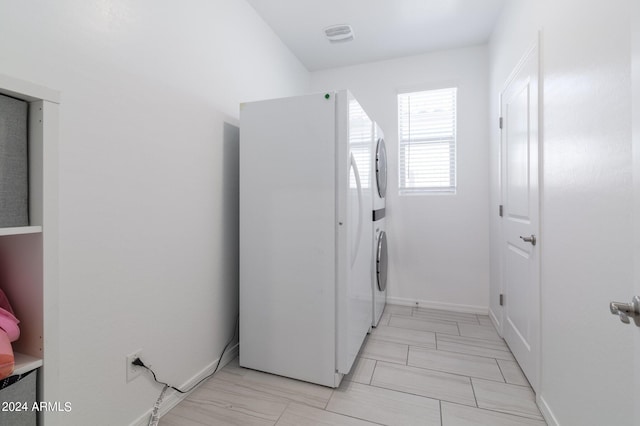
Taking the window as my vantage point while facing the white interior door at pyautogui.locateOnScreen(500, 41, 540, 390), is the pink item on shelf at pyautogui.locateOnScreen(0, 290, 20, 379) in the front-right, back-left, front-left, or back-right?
front-right

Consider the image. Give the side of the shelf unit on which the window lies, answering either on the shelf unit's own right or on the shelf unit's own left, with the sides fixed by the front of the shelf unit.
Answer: on the shelf unit's own left

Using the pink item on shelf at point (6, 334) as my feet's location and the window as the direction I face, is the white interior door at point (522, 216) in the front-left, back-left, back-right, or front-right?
front-right

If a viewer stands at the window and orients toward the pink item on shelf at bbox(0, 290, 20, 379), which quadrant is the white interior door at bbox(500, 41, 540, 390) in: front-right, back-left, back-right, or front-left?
front-left

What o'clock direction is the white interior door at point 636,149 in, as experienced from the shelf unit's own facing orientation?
The white interior door is roughly at 12 o'clock from the shelf unit.

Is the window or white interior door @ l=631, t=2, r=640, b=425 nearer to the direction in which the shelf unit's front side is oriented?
the white interior door
